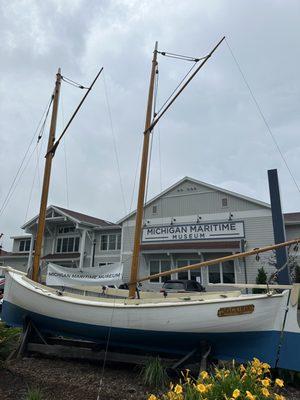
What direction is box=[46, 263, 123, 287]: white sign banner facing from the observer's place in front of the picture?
facing the viewer

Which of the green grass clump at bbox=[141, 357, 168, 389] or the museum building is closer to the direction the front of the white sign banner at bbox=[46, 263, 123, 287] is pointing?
the green grass clump

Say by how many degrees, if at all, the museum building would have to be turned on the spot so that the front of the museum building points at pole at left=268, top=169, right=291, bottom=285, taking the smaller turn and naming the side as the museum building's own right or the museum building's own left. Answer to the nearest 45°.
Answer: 0° — it already faces it

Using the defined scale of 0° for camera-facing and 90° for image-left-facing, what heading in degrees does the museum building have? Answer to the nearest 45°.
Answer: approximately 0°

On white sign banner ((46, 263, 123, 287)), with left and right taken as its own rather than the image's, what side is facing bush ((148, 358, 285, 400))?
front

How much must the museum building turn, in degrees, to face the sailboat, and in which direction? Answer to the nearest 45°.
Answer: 0° — it already faces it

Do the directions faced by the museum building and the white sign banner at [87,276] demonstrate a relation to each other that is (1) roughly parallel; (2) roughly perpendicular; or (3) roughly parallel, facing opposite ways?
roughly parallel

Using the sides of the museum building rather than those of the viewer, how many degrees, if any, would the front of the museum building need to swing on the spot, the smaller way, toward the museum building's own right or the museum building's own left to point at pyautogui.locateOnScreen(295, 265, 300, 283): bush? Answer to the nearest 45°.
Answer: approximately 45° to the museum building's own left

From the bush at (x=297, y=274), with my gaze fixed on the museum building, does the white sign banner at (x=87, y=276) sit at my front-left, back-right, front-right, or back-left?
front-left

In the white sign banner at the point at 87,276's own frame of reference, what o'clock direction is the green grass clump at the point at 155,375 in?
The green grass clump is roughly at 12 o'clock from the white sign banner.

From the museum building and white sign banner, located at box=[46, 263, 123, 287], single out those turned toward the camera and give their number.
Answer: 2

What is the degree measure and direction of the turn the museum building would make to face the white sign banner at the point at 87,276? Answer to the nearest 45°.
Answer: approximately 45° to its right
